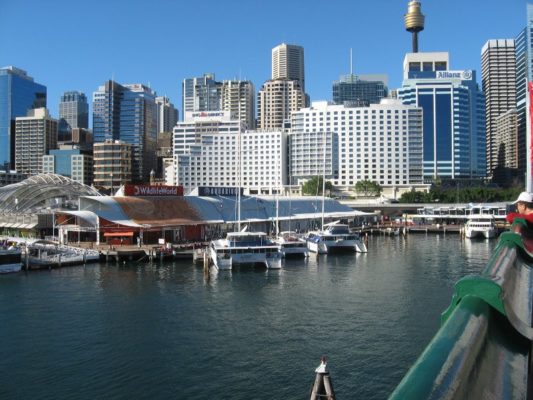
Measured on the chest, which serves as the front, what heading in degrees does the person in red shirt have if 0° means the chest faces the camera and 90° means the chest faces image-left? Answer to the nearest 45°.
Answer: approximately 90°
